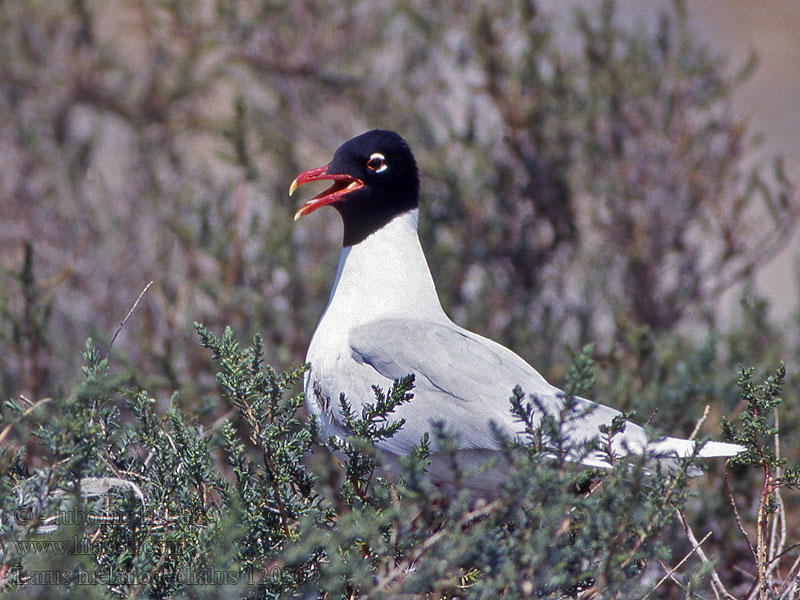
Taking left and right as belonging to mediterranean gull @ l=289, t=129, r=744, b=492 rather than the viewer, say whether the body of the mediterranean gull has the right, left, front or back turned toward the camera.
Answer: left
